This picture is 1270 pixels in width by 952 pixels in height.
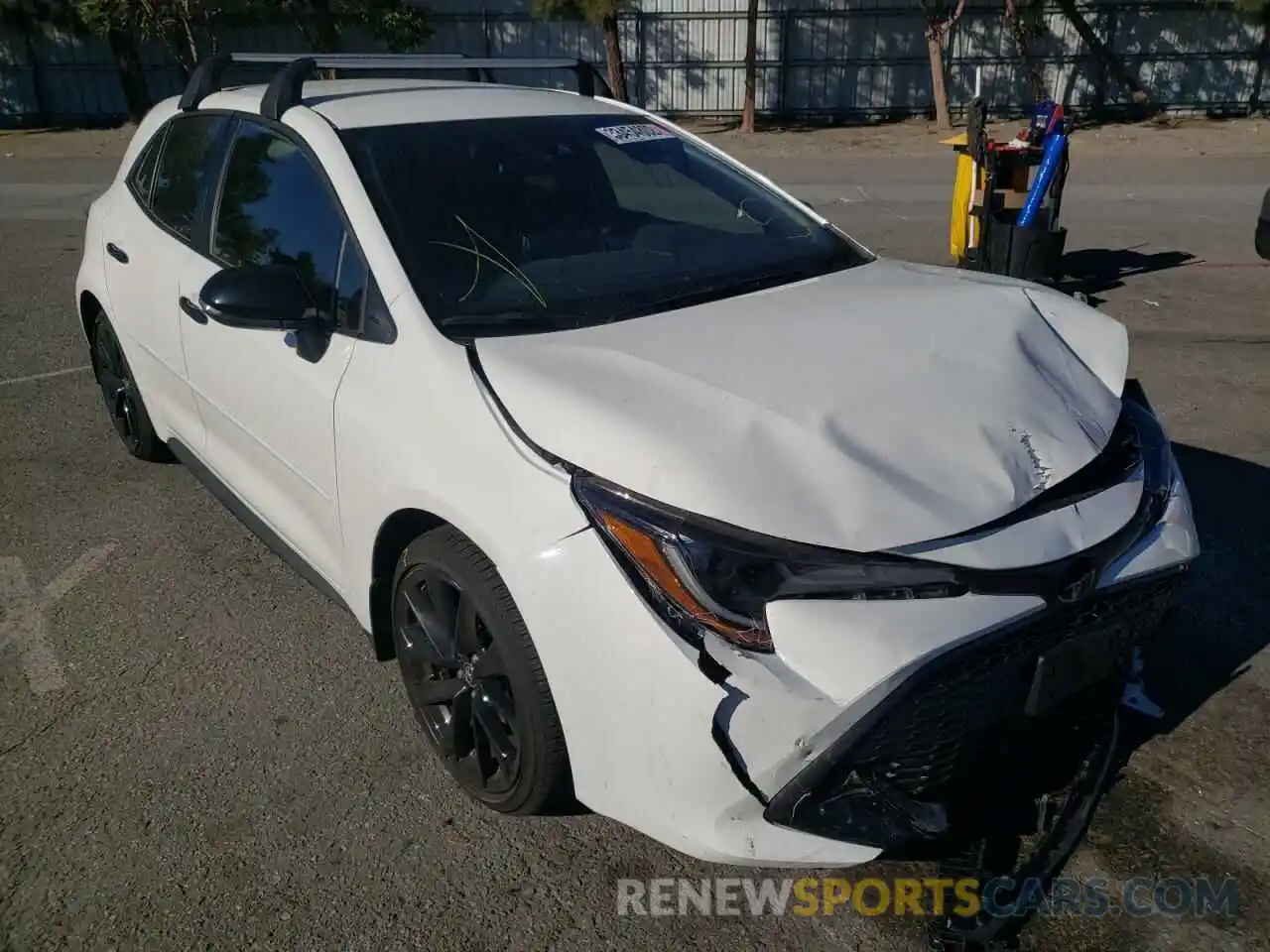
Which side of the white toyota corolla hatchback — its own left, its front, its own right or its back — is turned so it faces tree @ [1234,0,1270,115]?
left

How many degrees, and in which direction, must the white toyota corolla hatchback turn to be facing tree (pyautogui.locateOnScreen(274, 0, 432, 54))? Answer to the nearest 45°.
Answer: approximately 135° to its left

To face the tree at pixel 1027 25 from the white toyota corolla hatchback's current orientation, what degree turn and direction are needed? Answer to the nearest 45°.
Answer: approximately 135° to its left

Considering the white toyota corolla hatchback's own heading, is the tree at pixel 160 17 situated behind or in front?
behind

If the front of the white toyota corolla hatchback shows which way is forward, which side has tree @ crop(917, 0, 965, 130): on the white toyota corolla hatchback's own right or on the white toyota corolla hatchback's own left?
on the white toyota corolla hatchback's own left

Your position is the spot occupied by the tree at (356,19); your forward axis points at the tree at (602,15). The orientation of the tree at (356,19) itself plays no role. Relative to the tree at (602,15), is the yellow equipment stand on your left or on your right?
right

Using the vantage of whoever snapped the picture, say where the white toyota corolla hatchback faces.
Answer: facing the viewer and to the right of the viewer

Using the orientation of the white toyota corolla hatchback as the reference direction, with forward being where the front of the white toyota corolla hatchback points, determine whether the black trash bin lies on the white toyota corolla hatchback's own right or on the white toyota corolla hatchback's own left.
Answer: on the white toyota corolla hatchback's own left

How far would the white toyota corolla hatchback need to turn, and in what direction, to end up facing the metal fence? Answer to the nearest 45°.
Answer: approximately 135° to its left

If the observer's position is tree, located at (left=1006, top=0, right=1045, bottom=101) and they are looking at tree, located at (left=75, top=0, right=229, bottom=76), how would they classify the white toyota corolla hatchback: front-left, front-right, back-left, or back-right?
front-left
